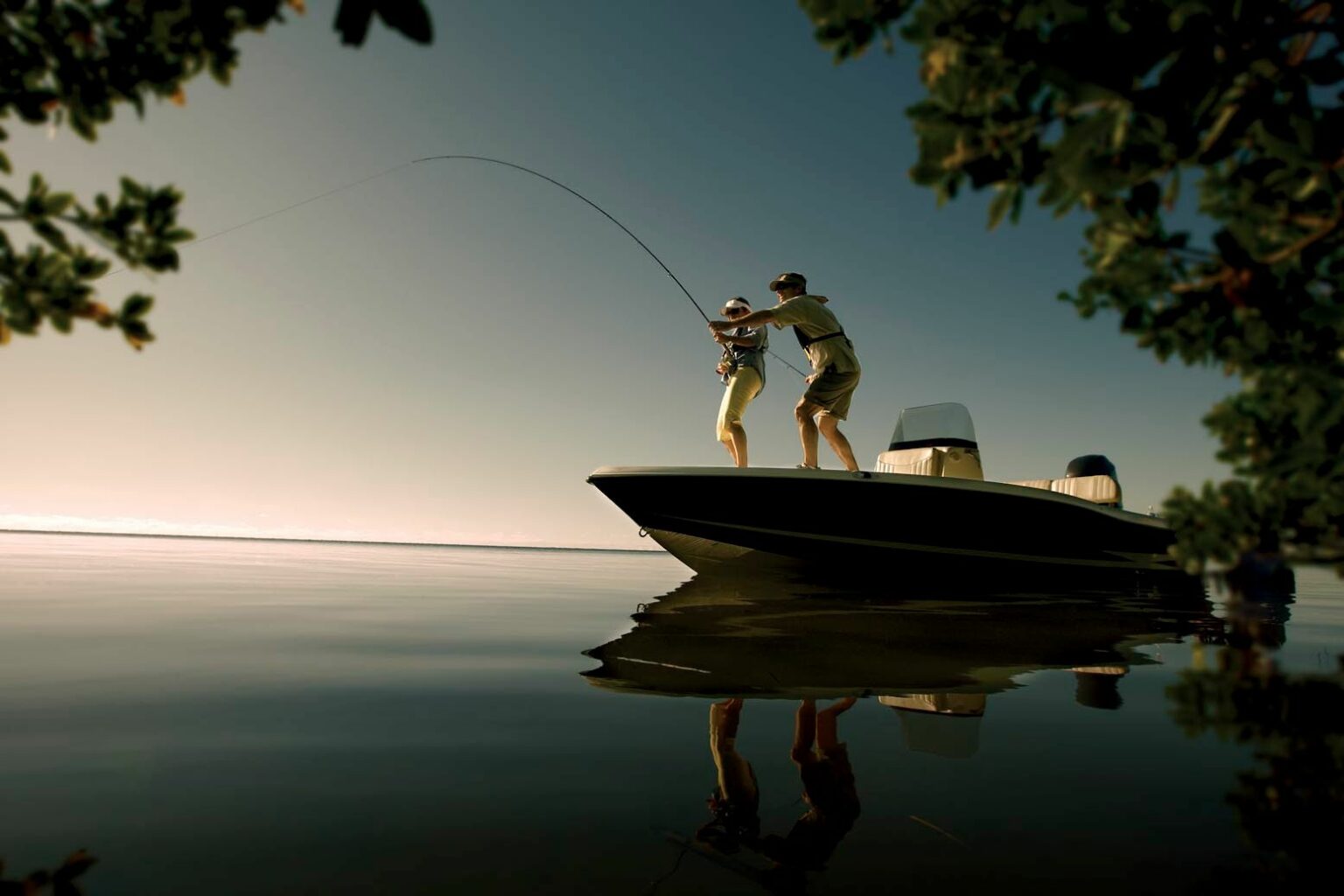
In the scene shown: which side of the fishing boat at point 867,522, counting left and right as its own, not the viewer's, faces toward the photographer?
left

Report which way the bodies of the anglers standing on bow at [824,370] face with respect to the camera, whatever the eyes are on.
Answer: to the viewer's left
